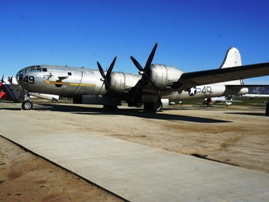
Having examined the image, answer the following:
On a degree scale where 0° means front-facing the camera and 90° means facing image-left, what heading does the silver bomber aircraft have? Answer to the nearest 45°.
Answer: approximately 45°
